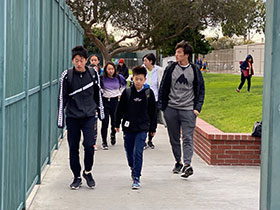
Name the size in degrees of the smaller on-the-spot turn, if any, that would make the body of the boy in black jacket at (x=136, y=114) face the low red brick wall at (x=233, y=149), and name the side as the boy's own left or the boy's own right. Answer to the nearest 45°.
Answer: approximately 135° to the boy's own left

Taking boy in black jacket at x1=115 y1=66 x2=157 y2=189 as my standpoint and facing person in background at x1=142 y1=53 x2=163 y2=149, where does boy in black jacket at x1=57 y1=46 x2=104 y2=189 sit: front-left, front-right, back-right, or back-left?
back-left

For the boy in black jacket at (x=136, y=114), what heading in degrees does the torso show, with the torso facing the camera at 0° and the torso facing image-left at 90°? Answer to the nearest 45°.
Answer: approximately 0°

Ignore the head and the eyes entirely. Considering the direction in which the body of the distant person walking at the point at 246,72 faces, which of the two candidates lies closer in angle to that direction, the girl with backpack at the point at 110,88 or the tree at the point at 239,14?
the girl with backpack

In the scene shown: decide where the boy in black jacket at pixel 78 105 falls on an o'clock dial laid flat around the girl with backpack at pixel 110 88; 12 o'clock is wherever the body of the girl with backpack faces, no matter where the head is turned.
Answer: The boy in black jacket is roughly at 12 o'clock from the girl with backpack.

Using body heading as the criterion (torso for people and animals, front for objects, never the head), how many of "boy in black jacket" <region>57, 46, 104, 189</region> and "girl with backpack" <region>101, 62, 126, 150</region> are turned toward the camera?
2

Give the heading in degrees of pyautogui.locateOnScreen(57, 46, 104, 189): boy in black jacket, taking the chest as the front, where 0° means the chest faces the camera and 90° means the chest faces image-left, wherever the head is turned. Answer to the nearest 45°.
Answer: approximately 0°

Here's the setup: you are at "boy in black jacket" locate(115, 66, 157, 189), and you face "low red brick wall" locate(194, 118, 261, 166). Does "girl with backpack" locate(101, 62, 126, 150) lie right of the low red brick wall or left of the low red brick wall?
left

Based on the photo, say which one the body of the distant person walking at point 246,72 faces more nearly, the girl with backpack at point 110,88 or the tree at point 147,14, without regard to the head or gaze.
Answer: the girl with backpack

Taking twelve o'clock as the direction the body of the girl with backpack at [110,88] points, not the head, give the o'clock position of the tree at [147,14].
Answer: The tree is roughly at 6 o'clock from the girl with backpack.

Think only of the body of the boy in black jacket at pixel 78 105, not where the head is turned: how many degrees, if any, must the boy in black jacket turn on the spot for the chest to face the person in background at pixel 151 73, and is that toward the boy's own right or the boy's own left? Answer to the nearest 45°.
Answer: approximately 180°
